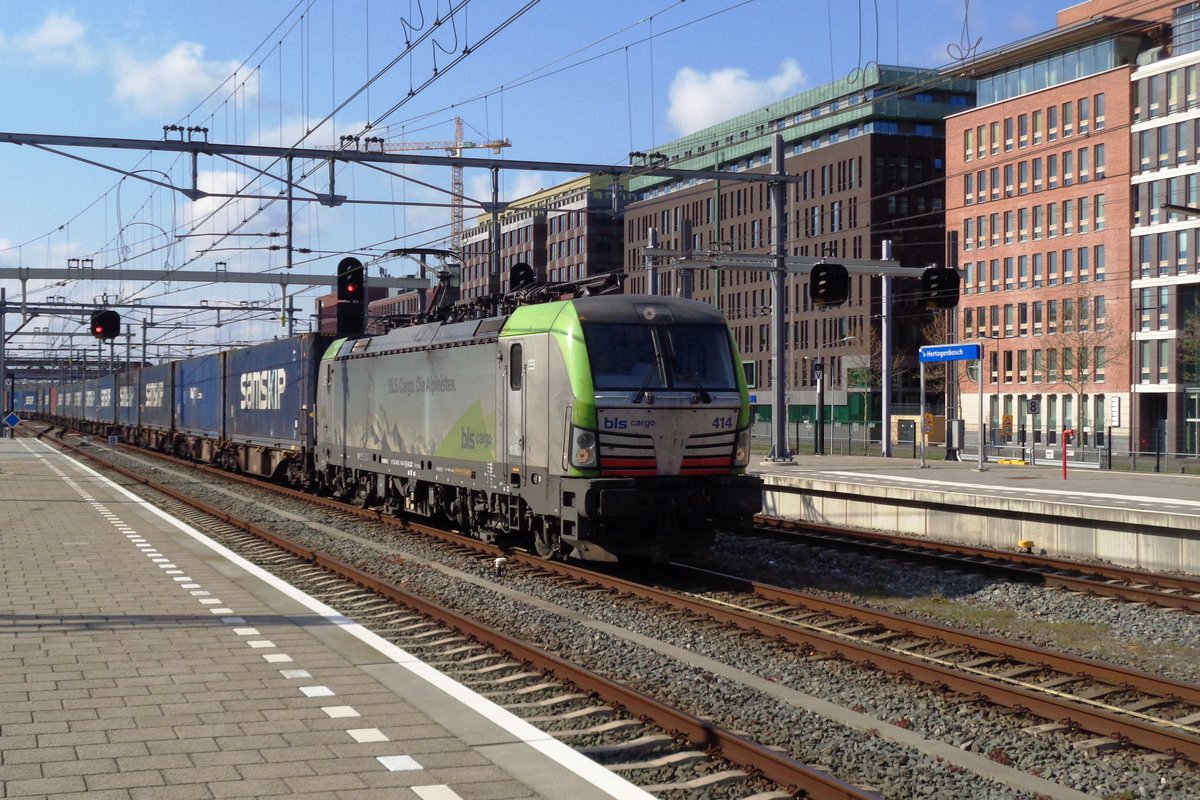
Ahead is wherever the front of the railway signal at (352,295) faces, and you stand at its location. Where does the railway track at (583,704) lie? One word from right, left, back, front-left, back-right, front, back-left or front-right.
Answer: front

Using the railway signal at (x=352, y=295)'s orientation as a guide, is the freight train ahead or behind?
ahead

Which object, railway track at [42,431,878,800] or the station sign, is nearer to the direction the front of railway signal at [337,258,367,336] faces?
the railway track

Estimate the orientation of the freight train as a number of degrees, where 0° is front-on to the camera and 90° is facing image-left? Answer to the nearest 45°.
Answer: approximately 315°

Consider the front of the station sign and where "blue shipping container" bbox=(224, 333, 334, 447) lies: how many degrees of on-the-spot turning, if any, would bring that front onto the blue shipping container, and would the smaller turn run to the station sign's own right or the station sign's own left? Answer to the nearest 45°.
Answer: approximately 45° to the station sign's own right

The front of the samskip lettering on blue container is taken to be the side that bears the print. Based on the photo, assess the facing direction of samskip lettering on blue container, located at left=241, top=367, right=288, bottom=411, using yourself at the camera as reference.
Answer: facing the viewer and to the left of the viewer

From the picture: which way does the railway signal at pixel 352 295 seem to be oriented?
toward the camera

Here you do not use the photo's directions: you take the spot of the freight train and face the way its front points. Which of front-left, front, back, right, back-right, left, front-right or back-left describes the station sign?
left

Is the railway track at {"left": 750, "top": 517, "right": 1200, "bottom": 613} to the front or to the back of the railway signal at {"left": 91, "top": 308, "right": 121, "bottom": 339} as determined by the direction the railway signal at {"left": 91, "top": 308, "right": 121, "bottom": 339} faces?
to the front

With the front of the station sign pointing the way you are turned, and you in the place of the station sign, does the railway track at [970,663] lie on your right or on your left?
on your left

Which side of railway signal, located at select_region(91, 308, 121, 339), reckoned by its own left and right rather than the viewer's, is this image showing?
front
